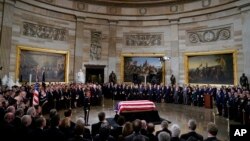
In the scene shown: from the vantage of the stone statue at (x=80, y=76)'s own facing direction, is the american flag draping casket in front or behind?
in front

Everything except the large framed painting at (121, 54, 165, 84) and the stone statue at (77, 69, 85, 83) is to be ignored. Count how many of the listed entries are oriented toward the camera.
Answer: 2

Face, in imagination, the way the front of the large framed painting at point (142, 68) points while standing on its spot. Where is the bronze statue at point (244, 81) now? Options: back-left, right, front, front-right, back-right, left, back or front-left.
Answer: front-left

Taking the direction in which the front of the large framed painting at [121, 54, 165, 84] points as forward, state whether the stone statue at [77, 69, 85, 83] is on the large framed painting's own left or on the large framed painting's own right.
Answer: on the large framed painting's own right

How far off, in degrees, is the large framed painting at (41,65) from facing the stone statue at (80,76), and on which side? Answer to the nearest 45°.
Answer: approximately 45° to its left

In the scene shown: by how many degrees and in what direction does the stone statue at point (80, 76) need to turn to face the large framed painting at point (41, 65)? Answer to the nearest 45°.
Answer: approximately 90° to its right

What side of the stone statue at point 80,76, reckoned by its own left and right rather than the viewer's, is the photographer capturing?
front

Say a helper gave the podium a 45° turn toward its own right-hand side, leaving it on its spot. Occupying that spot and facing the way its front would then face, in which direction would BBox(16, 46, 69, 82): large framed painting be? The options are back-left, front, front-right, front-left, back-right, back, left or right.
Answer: front

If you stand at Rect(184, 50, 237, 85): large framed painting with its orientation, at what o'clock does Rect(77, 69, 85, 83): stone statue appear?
The stone statue is roughly at 1 o'clock from the large framed painting.

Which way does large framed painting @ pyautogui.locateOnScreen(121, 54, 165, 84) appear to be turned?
toward the camera

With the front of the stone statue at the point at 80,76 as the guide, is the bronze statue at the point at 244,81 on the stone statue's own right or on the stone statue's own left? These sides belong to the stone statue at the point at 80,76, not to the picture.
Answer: on the stone statue's own left

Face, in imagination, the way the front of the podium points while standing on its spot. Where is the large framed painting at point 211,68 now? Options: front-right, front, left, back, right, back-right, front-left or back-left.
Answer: back-right

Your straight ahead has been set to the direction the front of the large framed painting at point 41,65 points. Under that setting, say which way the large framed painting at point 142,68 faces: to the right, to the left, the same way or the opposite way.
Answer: to the right
